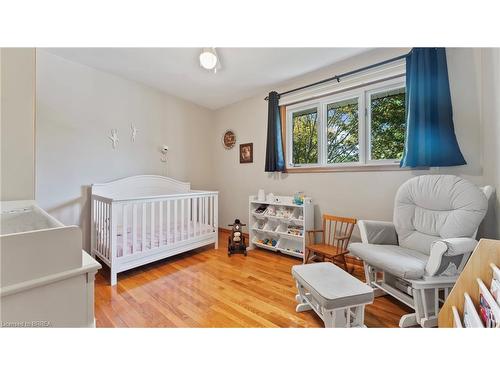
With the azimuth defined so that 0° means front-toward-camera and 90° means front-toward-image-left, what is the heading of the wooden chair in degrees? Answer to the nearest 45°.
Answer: approximately 45°

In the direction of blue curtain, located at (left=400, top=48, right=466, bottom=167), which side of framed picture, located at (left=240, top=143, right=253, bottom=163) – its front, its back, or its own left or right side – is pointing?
left

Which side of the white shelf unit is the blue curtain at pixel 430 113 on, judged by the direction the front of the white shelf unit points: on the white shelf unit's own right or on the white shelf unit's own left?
on the white shelf unit's own left

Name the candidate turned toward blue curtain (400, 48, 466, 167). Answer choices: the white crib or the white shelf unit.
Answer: the white crib

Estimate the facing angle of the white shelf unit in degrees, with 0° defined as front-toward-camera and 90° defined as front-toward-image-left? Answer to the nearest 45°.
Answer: approximately 45°

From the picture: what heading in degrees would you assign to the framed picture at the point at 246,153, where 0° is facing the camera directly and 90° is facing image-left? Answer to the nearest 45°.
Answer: approximately 45°

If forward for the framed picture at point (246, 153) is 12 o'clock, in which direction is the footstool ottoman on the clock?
The footstool ottoman is roughly at 10 o'clock from the framed picture.

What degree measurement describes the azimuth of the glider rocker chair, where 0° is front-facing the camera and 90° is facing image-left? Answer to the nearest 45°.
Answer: approximately 45°
